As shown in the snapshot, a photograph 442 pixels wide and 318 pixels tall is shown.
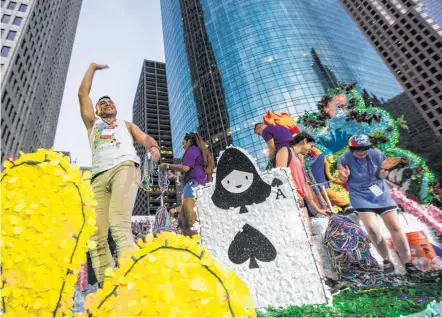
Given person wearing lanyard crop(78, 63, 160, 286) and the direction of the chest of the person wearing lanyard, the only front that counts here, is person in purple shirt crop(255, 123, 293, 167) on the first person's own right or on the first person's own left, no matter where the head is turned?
on the first person's own left

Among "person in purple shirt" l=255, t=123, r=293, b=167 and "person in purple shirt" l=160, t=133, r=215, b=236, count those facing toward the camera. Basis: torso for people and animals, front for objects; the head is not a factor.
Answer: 0

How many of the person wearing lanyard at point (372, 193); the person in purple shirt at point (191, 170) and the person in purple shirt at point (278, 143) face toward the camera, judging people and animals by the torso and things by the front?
1

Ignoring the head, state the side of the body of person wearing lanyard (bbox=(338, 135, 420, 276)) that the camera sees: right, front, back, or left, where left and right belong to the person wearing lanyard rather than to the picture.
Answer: front

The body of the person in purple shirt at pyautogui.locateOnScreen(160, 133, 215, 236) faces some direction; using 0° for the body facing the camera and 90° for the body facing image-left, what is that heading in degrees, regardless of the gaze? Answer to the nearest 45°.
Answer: approximately 90°

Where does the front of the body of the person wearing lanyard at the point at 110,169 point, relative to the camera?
toward the camera

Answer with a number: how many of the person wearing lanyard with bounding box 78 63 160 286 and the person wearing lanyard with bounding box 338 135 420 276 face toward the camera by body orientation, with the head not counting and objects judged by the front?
2

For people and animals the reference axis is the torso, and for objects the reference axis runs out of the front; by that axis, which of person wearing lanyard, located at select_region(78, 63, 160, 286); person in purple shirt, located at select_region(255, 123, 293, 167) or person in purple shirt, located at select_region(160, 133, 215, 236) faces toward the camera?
the person wearing lanyard

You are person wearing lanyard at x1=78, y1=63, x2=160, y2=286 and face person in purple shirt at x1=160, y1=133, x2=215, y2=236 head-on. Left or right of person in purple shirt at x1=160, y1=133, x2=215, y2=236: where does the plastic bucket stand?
right
